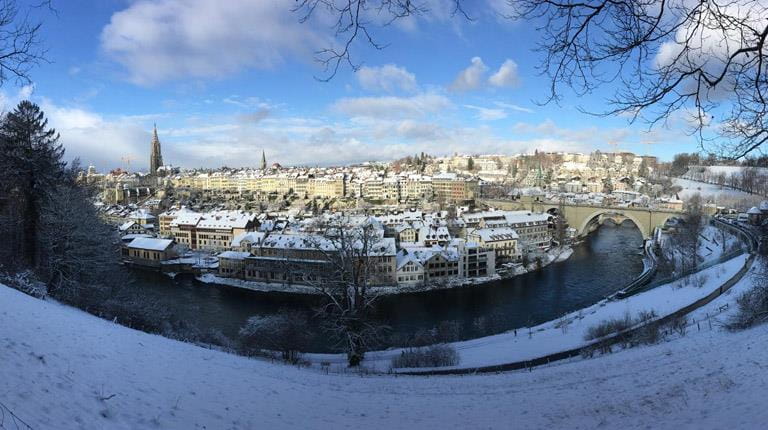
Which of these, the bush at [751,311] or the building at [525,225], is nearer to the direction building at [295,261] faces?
the bush

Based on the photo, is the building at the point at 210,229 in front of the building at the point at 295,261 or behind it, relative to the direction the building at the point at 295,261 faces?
behind

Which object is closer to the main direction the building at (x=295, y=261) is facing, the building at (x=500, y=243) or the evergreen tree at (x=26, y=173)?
the evergreen tree

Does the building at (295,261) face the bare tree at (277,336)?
yes

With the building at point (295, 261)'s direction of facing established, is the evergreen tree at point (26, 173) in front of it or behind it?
in front

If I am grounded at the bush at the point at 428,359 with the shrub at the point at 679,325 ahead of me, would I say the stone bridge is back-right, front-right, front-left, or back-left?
front-left

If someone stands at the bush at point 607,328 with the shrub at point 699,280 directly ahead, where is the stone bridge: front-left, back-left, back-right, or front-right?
front-left

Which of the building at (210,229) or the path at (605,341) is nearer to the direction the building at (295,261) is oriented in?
the path

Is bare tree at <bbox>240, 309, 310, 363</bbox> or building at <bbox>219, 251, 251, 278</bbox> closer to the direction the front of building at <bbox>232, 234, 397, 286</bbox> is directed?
the bare tree

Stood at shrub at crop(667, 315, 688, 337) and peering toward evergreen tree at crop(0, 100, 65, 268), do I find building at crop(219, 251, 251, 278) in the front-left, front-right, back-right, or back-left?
front-right

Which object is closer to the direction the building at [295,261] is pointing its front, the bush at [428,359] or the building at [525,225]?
the bush

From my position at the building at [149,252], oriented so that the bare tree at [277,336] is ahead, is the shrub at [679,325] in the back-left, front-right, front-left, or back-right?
front-left

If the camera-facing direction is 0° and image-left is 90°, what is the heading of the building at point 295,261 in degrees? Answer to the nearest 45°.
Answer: approximately 0°

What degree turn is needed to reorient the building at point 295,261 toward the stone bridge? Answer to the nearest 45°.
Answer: approximately 135° to its left

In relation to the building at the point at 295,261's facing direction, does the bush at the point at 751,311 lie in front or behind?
in front

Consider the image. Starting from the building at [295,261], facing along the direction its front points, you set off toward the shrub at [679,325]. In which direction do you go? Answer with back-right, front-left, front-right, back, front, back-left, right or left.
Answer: front-left
